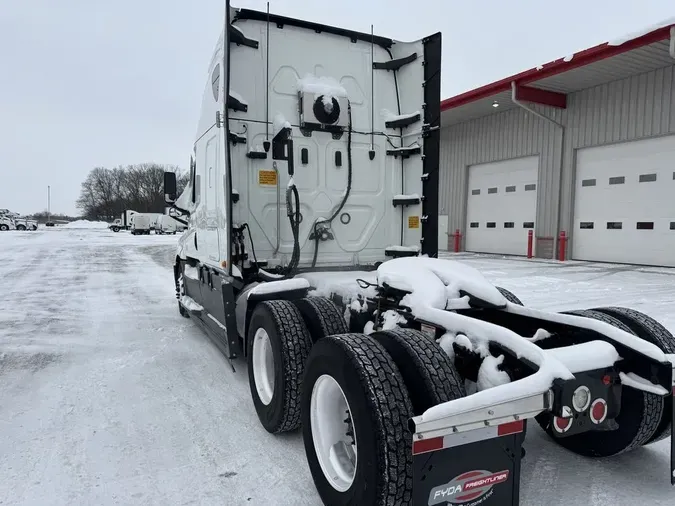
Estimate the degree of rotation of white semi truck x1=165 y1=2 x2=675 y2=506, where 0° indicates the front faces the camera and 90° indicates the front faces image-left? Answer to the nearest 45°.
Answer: approximately 135°

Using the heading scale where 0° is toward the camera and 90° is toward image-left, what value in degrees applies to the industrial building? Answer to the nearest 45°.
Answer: approximately 45°

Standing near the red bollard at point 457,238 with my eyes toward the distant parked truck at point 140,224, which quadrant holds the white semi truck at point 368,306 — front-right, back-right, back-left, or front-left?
back-left

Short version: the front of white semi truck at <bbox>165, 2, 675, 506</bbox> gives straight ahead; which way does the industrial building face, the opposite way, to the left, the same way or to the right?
to the left

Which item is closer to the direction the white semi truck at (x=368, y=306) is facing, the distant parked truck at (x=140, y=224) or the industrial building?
the distant parked truck

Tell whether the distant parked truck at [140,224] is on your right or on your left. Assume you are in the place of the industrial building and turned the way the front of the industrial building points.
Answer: on your right

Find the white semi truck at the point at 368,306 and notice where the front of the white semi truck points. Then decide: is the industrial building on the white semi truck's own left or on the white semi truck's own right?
on the white semi truck's own right
